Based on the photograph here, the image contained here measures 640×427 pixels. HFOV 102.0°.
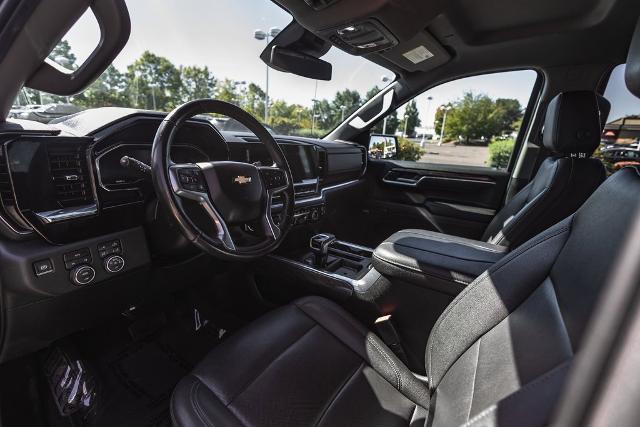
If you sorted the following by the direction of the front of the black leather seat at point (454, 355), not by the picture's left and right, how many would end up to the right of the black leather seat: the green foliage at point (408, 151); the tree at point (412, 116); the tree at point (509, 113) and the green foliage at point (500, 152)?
4

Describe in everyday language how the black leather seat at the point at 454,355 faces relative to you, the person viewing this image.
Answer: facing to the left of the viewer

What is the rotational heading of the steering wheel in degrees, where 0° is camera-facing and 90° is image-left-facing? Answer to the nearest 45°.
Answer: approximately 315°

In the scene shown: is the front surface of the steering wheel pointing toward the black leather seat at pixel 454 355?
yes

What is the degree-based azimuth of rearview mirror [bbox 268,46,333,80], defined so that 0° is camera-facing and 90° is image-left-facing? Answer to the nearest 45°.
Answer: approximately 315°

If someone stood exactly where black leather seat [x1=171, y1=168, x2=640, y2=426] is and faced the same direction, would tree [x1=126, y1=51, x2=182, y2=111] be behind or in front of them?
in front

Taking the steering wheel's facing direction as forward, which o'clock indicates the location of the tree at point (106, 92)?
The tree is roughly at 6 o'clock from the steering wheel.

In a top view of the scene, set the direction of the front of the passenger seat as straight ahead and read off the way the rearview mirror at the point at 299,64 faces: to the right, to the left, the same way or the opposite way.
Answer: the opposite way

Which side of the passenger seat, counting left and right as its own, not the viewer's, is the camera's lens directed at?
left

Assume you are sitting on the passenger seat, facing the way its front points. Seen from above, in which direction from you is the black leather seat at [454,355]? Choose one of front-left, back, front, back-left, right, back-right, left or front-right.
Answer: left
